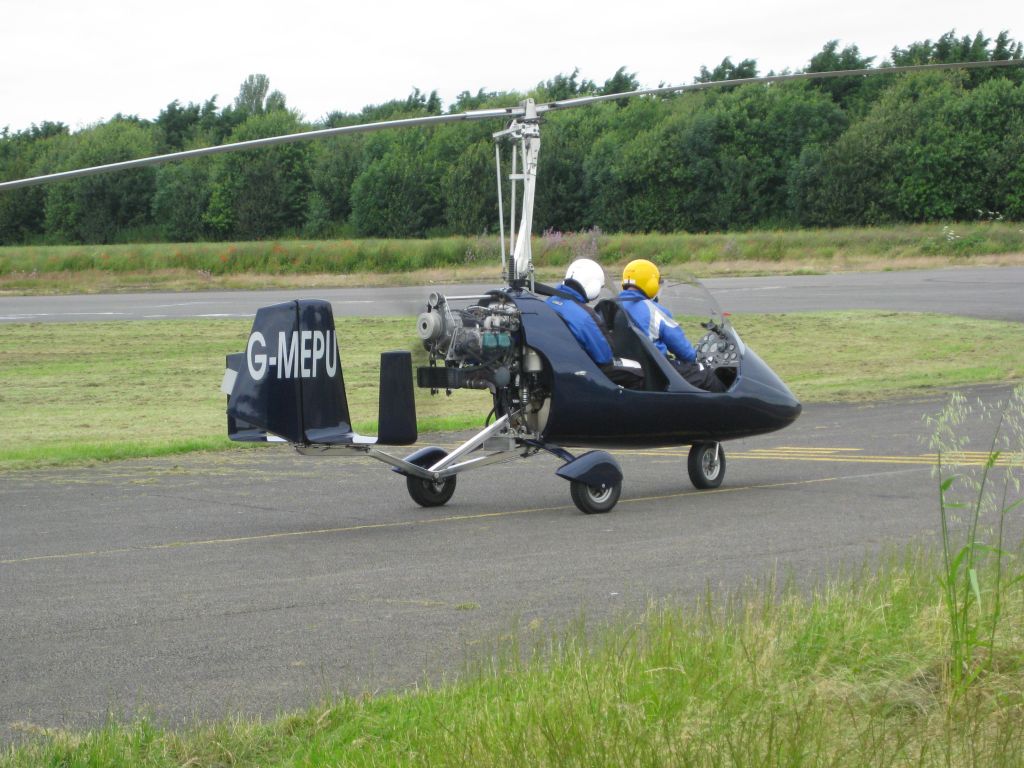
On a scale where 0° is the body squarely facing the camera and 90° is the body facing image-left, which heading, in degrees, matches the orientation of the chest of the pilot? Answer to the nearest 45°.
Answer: approximately 225°

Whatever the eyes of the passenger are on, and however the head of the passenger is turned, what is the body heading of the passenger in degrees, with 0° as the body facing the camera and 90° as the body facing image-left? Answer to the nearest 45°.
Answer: approximately 225°

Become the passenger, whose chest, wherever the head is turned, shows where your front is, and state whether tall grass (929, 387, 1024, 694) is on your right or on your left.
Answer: on your right

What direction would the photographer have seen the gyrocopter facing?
facing away from the viewer and to the right of the viewer

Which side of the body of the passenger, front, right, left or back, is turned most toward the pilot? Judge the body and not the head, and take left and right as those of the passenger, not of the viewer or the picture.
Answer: front

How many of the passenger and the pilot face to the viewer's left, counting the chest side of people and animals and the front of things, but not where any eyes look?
0

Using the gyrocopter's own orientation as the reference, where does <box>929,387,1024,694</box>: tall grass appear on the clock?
The tall grass is roughly at 4 o'clock from the gyrocopter.
